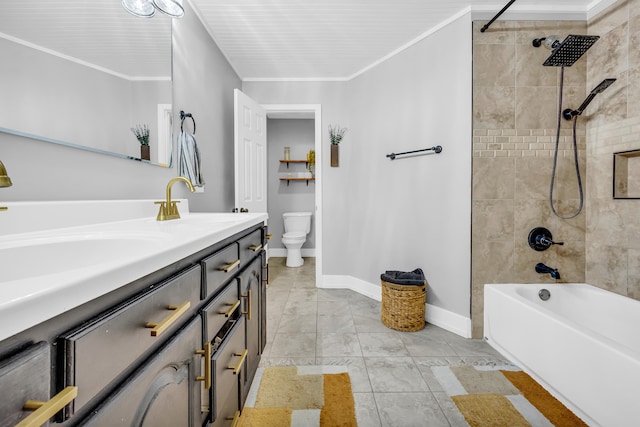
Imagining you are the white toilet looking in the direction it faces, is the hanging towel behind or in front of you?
in front

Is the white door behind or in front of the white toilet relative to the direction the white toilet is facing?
in front

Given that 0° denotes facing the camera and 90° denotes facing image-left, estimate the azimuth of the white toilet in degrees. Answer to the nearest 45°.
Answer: approximately 0°

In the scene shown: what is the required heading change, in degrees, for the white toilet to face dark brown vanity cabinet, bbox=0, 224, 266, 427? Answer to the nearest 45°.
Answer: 0° — it already faces it

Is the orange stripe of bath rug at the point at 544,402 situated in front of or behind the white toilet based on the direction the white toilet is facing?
in front

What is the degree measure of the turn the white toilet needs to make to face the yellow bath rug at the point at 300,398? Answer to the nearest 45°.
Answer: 0° — it already faces it

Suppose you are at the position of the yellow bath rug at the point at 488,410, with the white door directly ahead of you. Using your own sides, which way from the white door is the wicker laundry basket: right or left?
right

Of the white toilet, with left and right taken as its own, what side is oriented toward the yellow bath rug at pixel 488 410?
front

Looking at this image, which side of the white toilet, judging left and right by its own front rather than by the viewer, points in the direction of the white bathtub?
front

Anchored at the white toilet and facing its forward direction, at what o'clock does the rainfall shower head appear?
The rainfall shower head is roughly at 11 o'clock from the white toilet.

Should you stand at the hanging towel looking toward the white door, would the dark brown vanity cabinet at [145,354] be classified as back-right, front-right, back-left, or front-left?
back-right
